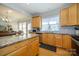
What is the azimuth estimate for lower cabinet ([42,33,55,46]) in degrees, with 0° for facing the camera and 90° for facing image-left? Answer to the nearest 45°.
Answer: approximately 45°

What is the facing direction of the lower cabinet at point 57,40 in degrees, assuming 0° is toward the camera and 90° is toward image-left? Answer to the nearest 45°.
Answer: approximately 45°
